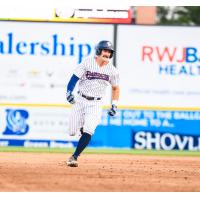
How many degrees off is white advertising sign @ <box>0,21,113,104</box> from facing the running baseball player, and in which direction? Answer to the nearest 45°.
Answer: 0° — it already faces them

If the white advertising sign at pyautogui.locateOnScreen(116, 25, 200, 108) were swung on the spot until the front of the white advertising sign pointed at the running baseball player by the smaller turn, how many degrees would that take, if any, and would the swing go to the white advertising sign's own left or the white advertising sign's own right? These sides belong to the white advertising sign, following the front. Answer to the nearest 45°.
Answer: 0° — it already faces them

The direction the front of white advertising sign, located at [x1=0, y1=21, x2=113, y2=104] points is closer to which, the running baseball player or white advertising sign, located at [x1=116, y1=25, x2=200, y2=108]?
the running baseball player

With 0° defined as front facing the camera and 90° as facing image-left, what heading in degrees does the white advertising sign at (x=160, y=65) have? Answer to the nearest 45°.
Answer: approximately 0°

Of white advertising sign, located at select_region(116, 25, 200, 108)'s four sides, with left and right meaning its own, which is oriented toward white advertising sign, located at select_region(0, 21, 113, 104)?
right

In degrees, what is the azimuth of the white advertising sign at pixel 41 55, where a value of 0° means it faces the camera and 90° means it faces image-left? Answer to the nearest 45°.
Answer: approximately 0°

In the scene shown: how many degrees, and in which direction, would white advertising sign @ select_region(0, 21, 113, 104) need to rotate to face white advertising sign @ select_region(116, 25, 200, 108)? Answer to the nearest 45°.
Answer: approximately 90° to its left

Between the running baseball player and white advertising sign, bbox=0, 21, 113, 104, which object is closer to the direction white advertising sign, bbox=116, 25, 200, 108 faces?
the running baseball player

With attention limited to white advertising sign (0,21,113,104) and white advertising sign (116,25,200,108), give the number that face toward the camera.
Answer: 2
